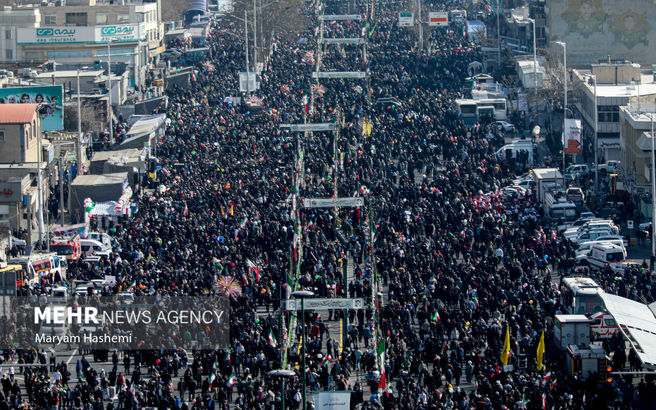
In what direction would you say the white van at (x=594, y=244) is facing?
to the viewer's left

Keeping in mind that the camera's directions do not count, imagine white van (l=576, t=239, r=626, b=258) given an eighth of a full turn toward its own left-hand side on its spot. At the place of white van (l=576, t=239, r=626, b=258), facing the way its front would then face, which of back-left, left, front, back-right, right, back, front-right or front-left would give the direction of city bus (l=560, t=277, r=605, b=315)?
front-left

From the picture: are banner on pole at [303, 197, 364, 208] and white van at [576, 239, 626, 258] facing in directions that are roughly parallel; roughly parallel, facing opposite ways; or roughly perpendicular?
roughly perpendicular

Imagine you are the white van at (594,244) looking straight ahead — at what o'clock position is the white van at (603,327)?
the white van at (603,327) is roughly at 9 o'clock from the white van at (594,244).

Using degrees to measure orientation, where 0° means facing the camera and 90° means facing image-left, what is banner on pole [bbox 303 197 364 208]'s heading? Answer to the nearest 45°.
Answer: approximately 0°

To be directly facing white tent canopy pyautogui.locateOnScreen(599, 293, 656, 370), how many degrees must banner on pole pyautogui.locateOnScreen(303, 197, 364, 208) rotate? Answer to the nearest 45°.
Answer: approximately 45° to its left

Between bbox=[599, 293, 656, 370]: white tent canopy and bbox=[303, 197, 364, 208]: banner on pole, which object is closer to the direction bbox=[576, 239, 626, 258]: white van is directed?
the banner on pole

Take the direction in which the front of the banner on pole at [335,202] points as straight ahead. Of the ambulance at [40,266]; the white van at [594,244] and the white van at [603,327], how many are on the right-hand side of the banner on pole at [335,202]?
1

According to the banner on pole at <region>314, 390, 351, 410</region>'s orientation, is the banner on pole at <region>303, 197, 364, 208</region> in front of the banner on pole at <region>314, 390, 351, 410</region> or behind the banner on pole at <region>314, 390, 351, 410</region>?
behind

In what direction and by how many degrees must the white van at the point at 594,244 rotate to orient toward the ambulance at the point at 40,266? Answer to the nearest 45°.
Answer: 0° — it already faces it

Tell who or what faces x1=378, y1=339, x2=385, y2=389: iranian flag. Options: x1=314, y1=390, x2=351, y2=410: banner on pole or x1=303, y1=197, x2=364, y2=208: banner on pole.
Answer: x1=303, y1=197, x2=364, y2=208: banner on pole

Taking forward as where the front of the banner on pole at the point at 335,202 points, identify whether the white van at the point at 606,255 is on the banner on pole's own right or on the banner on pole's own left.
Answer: on the banner on pole's own left
